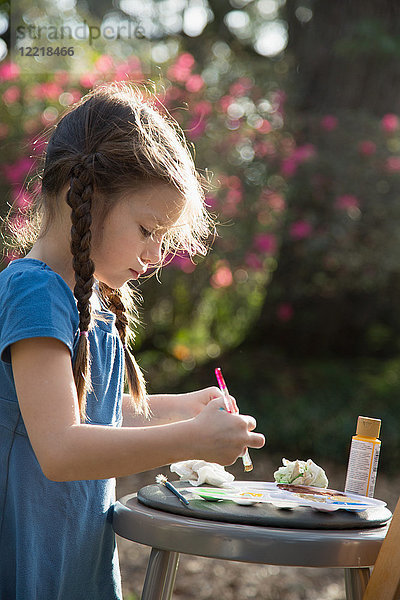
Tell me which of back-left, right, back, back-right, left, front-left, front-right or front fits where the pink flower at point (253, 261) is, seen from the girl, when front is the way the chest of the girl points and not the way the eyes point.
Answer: left

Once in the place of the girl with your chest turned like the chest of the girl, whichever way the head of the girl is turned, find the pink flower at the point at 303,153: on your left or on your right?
on your left

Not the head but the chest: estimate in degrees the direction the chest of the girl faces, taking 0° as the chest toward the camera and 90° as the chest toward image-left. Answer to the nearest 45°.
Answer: approximately 270°

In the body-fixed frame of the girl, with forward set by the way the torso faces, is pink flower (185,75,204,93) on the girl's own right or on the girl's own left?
on the girl's own left

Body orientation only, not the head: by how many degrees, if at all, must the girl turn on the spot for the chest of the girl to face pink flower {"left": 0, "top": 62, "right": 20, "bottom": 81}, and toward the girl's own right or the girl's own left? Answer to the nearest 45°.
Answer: approximately 90° to the girl's own left

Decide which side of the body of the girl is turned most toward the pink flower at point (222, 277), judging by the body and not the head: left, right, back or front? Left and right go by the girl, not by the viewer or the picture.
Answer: left

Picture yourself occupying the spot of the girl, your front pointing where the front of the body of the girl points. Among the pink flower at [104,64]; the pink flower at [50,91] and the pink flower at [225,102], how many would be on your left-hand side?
3

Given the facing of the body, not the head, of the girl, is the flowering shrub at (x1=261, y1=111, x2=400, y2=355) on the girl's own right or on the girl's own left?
on the girl's own left

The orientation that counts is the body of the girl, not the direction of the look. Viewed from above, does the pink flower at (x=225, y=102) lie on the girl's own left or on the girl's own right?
on the girl's own left

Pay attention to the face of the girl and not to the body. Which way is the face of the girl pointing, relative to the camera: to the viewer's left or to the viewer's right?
to the viewer's right

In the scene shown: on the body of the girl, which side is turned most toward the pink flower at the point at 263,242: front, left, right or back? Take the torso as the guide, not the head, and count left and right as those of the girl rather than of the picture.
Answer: left
